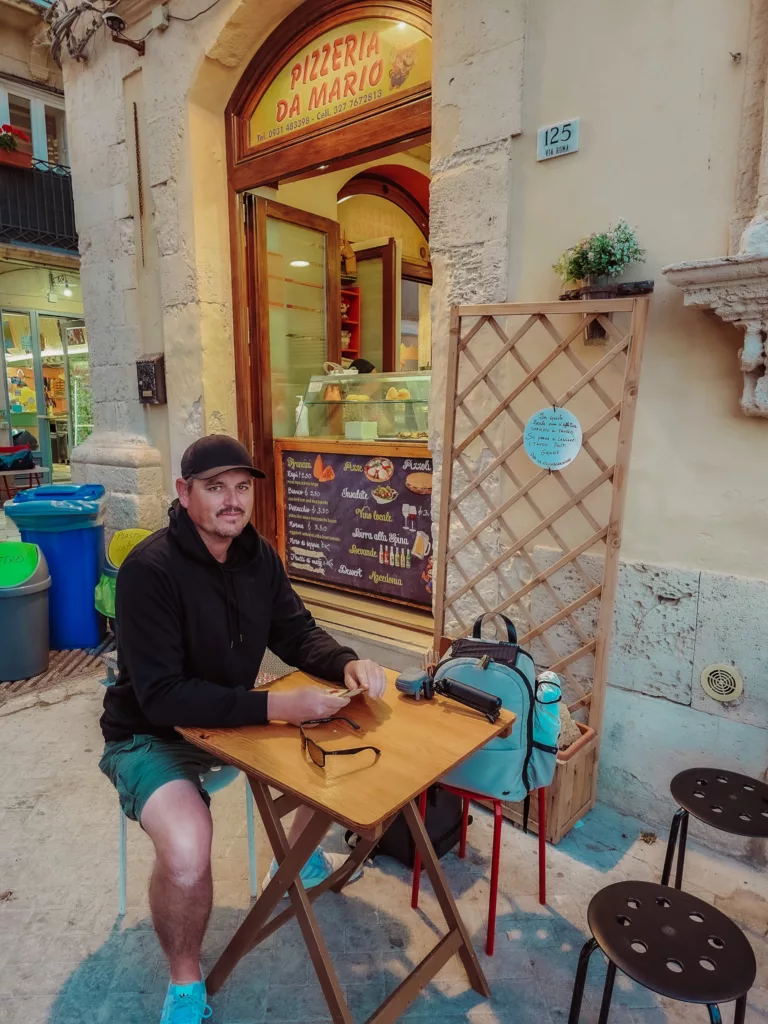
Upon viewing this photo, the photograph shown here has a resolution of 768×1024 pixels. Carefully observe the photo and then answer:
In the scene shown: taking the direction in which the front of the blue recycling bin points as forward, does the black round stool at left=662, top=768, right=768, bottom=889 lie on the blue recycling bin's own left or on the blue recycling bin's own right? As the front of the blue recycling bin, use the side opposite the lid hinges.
on the blue recycling bin's own left

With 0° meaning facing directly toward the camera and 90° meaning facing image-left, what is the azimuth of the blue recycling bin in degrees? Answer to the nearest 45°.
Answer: approximately 45°

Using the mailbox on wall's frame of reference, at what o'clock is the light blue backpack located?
The light blue backpack is roughly at 10 o'clock from the mailbox on wall.

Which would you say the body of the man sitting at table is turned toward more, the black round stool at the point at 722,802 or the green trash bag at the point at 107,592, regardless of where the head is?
the black round stool

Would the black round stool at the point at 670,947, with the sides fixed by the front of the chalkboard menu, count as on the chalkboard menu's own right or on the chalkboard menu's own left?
on the chalkboard menu's own left

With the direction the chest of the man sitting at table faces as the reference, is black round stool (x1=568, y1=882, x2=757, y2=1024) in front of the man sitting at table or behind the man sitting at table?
in front

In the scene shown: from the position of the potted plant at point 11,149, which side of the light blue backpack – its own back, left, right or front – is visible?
right

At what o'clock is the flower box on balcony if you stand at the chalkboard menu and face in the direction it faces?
The flower box on balcony is roughly at 3 o'clock from the chalkboard menu.
